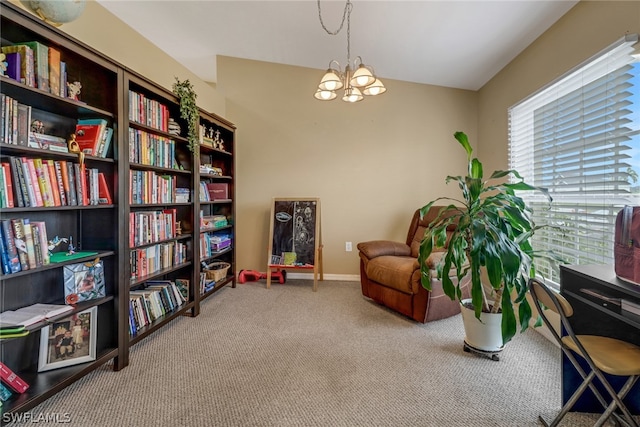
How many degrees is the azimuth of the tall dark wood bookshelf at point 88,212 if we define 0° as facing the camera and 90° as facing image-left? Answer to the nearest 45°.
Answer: approximately 315°

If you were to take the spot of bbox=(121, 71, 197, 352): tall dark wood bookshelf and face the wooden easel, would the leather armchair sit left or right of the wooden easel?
right

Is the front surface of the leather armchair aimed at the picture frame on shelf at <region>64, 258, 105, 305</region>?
yes

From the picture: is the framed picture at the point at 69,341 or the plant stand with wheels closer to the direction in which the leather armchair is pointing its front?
the framed picture

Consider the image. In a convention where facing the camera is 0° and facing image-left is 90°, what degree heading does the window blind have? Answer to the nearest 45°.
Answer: approximately 45°

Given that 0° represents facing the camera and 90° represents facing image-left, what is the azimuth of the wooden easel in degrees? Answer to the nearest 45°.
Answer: approximately 0°

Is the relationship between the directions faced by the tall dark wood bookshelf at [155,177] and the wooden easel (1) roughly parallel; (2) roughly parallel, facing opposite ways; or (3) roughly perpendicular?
roughly perpendicular

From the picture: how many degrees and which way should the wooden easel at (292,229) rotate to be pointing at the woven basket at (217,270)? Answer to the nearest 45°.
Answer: approximately 90° to its right

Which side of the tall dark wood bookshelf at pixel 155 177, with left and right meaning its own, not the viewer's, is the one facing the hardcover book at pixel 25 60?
right
